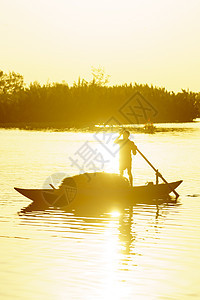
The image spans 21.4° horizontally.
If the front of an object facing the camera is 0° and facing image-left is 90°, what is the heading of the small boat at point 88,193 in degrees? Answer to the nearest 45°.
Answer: approximately 90°
